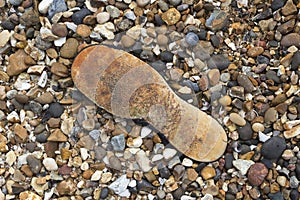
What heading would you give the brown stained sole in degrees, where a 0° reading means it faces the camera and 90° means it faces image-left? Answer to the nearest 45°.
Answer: approximately 135°
